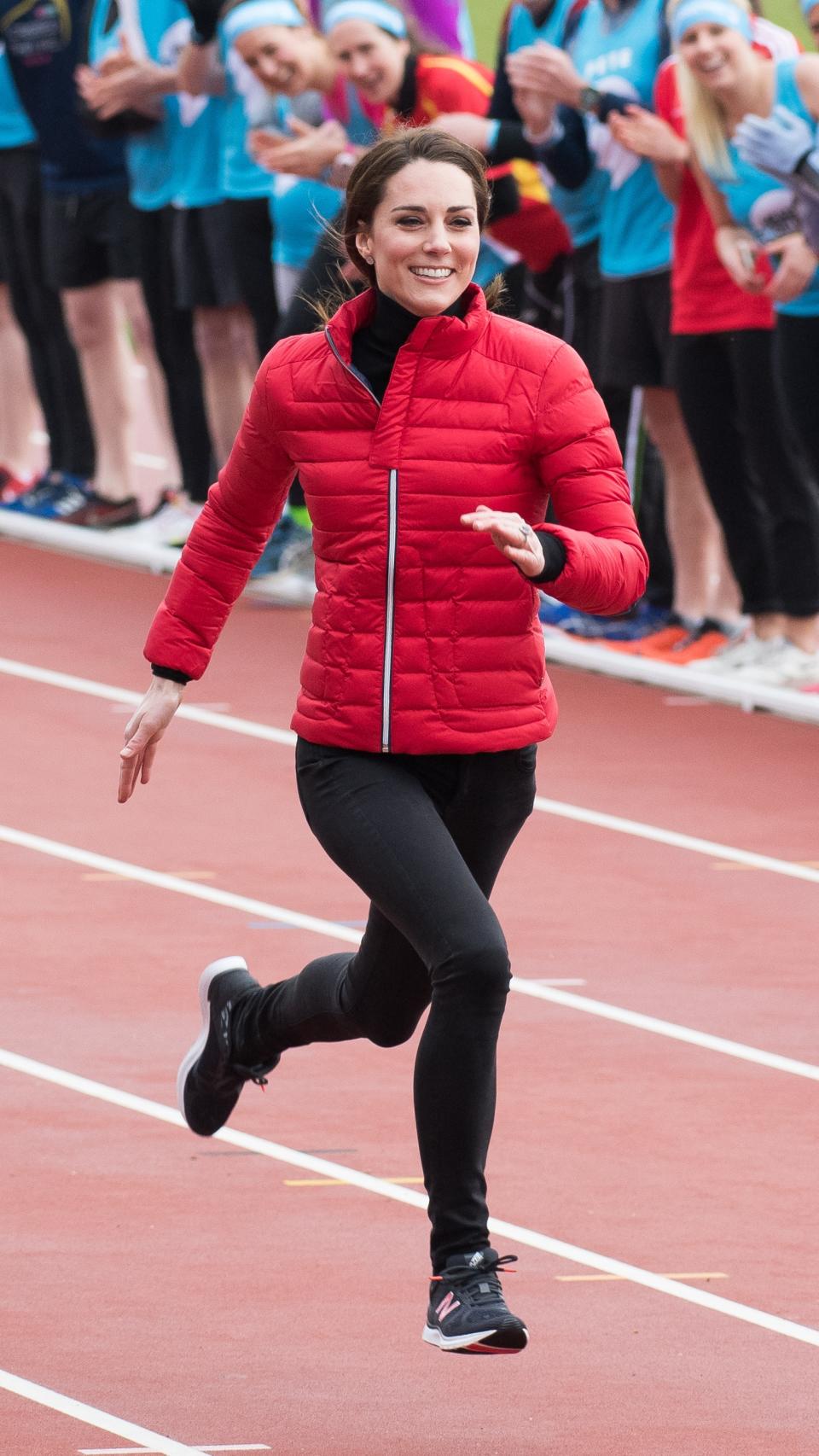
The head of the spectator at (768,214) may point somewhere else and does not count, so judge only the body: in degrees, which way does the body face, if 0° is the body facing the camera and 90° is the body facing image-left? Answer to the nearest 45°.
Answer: approximately 45°
